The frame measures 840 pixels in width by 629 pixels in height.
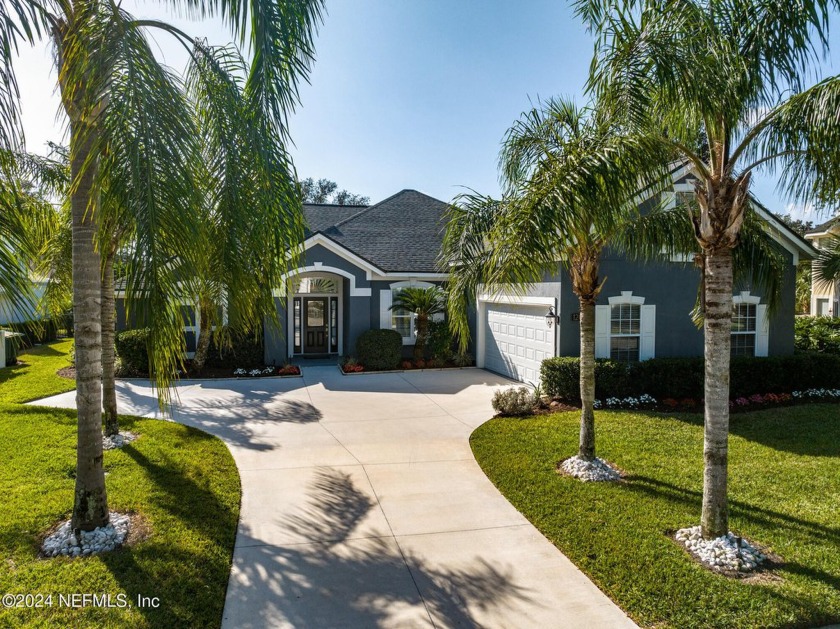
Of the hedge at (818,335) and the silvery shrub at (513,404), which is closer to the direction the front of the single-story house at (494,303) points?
the silvery shrub

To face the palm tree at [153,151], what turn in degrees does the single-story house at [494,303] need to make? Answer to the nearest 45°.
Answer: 0° — it already faces it

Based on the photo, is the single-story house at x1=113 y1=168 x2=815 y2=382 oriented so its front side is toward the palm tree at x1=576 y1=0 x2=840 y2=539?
yes

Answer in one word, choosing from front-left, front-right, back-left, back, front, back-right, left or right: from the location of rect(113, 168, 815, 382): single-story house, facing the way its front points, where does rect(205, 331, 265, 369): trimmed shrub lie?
right

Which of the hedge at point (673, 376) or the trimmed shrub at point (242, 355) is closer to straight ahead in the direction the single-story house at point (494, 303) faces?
the hedge

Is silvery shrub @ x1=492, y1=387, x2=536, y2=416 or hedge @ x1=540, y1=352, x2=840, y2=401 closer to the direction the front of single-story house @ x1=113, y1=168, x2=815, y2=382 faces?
the silvery shrub

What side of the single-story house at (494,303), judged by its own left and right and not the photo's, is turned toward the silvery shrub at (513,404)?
front

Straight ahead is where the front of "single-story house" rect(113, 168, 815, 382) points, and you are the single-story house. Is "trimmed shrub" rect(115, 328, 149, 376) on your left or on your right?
on your right

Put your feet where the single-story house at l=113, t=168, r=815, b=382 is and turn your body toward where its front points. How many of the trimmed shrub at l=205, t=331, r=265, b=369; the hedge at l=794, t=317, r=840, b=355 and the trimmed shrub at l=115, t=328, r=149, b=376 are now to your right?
2

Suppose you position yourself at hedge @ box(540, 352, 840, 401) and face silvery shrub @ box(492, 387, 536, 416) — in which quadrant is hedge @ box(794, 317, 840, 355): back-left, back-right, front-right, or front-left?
back-right

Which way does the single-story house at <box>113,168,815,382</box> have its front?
toward the camera
